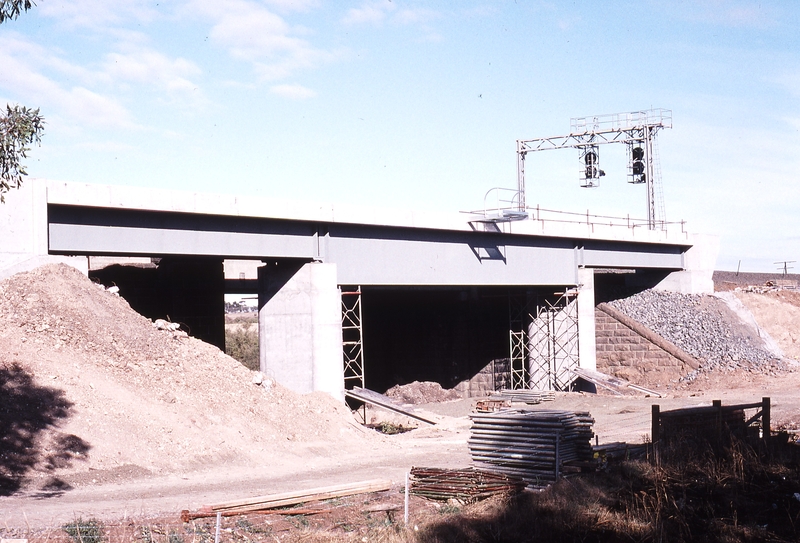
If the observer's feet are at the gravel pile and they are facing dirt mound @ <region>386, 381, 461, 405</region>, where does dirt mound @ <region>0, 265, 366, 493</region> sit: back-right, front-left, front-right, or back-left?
front-left

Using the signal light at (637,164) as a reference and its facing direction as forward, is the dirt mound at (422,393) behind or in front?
in front

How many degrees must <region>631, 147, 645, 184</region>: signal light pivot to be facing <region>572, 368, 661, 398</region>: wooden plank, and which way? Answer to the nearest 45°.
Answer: approximately 45° to its left

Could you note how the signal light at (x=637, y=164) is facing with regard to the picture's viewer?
facing the viewer and to the left of the viewer

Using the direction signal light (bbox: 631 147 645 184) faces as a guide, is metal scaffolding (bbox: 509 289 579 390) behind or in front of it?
in front

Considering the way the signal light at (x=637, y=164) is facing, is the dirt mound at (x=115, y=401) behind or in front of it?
in front

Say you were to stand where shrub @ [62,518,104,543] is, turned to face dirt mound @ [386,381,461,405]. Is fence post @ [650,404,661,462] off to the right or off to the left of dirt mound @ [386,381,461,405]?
right

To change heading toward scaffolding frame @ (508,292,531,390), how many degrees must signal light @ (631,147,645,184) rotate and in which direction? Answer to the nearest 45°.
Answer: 0° — it already faces it

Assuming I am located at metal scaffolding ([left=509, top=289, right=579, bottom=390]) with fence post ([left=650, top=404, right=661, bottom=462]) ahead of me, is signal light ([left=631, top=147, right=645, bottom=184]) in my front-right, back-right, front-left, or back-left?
back-left

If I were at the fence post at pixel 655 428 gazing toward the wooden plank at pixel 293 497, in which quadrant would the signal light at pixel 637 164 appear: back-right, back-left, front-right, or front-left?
back-right
